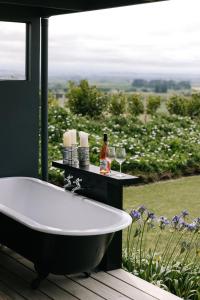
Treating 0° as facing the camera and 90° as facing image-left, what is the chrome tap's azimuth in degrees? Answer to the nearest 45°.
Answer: approximately 45°

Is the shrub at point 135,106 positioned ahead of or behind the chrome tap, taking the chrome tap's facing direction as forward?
behind

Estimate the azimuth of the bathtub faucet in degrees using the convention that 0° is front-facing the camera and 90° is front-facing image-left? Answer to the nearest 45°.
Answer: approximately 45°

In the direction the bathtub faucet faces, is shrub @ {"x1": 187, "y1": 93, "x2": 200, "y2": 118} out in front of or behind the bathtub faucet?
behind

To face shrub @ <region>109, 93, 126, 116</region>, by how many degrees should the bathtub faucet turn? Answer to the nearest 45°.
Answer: approximately 135° to its right

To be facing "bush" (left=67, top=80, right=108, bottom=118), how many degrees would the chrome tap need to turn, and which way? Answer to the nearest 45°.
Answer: approximately 135° to its right

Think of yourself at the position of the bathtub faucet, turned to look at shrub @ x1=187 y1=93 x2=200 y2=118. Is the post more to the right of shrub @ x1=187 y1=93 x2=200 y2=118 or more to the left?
left

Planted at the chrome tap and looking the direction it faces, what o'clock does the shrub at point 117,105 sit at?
The shrub is roughly at 5 o'clock from the chrome tap.

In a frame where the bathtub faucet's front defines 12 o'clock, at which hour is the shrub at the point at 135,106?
The shrub is roughly at 5 o'clock from the bathtub faucet.
